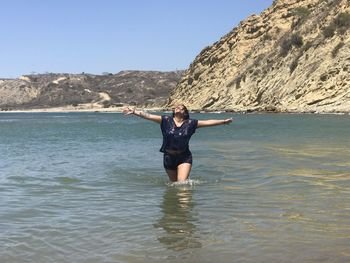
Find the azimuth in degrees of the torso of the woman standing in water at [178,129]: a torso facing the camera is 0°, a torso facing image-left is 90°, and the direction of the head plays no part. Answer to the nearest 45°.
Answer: approximately 0°
